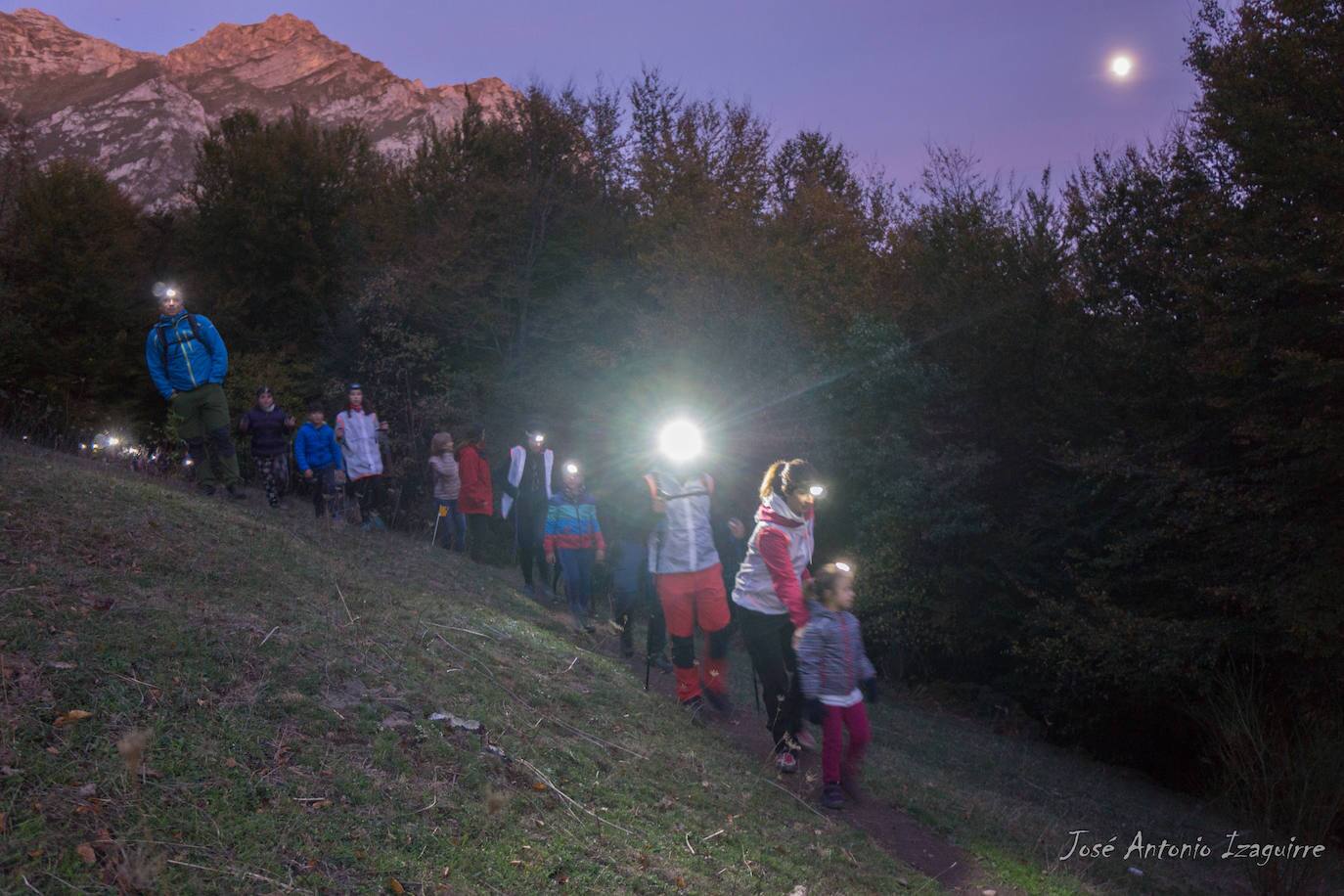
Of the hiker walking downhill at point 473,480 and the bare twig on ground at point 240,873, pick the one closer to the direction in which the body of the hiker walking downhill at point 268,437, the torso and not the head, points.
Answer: the bare twig on ground

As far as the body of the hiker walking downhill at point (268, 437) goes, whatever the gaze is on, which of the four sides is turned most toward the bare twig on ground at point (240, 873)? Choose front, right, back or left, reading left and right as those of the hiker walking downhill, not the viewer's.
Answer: front

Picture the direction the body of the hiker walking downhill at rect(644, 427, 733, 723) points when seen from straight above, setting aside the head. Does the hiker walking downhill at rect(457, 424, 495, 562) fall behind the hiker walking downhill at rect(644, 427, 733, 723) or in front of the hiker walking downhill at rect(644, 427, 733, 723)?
behind

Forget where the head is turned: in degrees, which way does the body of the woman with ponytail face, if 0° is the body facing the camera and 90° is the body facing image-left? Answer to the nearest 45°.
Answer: approximately 315°

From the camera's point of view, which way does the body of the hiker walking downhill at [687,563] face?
toward the camera

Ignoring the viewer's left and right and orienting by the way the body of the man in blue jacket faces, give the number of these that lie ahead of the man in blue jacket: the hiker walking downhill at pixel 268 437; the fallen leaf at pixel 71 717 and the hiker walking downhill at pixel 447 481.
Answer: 1

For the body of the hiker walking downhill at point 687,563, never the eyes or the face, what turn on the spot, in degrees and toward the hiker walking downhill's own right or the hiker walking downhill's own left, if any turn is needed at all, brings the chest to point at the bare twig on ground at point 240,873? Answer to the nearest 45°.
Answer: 0° — they already face it

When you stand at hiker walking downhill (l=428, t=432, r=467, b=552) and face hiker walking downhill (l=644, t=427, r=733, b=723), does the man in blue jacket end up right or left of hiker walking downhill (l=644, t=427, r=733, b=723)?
right

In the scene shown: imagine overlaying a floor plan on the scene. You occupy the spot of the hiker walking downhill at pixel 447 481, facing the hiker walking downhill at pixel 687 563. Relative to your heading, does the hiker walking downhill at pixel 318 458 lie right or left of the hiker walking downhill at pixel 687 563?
right

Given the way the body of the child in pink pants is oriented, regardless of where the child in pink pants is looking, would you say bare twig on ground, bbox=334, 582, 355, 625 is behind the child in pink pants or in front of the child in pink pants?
behind

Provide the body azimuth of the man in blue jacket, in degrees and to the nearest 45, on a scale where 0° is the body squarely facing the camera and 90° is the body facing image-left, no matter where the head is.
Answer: approximately 0°

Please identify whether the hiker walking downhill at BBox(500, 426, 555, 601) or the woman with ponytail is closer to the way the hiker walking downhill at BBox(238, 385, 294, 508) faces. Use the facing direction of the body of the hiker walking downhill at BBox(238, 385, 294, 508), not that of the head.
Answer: the woman with ponytail

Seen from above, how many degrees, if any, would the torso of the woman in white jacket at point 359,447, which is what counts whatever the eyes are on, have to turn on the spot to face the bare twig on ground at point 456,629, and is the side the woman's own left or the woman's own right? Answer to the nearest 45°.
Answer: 0° — they already face it

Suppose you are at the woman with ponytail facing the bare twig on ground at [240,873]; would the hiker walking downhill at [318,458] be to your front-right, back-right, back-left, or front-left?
back-right

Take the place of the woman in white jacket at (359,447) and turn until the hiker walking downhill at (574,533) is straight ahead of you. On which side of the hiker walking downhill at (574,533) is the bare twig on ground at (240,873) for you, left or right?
right

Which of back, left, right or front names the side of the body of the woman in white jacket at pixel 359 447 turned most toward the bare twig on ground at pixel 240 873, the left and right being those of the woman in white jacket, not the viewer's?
front
